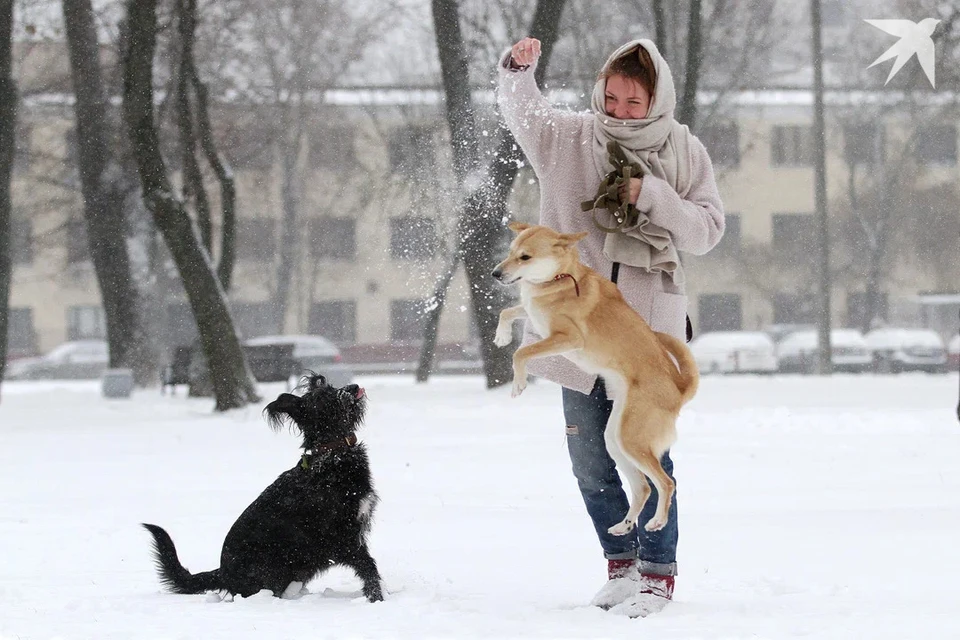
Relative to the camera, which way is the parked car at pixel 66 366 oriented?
to the viewer's left

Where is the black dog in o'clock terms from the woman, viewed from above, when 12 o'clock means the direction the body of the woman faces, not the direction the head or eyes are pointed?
The black dog is roughly at 2 o'clock from the woman.

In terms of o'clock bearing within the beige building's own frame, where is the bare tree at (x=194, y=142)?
The bare tree is roughly at 12 o'clock from the beige building.

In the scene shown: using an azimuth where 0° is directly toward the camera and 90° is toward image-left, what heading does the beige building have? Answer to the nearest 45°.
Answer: approximately 0°

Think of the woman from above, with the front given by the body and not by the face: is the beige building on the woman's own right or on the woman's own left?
on the woman's own right

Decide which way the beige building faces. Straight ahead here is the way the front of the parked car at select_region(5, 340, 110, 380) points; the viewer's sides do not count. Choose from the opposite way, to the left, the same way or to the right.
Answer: to the left

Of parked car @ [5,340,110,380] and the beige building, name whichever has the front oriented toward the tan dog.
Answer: the beige building

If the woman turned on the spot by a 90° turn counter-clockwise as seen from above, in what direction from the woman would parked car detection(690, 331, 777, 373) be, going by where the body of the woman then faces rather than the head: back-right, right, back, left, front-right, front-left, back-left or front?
back-left

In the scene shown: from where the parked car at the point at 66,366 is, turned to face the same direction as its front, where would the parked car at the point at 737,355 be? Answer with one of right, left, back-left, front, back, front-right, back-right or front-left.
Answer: back-left

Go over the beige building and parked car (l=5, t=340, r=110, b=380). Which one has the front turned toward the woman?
the beige building

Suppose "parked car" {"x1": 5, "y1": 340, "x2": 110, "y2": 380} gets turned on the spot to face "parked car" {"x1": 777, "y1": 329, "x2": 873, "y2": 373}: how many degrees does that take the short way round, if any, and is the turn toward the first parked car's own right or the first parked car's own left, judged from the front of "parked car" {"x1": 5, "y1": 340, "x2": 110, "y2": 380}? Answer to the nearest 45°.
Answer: approximately 135° to the first parked car's own left

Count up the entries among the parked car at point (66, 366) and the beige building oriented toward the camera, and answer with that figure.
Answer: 1

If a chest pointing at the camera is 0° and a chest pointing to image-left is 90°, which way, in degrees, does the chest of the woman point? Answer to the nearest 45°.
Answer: approximately 45°
